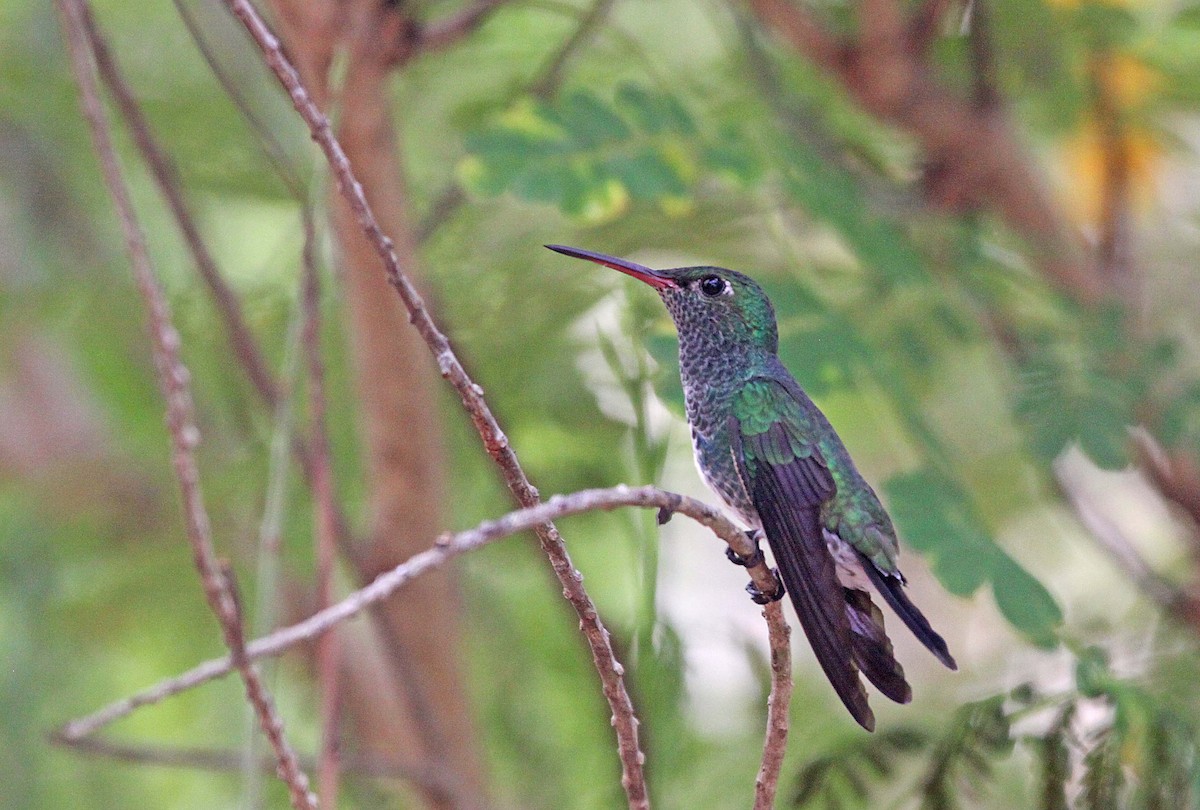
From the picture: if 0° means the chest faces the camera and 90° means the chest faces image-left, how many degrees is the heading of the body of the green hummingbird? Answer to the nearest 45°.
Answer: approximately 90°

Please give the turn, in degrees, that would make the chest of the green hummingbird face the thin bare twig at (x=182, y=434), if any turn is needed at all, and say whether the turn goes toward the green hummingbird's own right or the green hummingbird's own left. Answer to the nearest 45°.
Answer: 0° — it already faces it

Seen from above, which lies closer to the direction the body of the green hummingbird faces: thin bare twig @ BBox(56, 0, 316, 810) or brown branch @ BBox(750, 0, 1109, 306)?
the thin bare twig

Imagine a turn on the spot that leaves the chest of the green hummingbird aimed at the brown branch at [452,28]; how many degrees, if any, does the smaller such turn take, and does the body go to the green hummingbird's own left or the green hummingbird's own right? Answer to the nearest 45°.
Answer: approximately 45° to the green hummingbird's own right

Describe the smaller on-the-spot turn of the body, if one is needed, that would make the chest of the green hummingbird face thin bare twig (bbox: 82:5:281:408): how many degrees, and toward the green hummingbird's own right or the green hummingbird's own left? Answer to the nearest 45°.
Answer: approximately 45° to the green hummingbird's own right

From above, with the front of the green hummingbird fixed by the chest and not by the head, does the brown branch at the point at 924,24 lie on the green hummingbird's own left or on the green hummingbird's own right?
on the green hummingbird's own right
